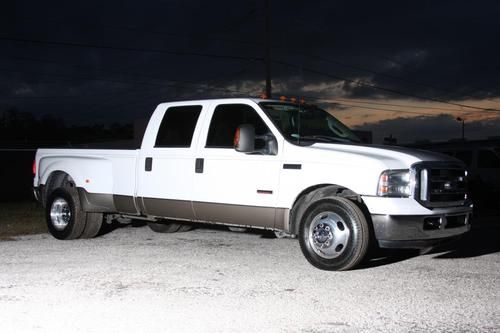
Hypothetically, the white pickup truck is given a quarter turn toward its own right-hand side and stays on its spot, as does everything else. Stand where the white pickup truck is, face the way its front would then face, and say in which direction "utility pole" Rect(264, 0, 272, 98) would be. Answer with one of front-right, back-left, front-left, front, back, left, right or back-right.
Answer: back-right
